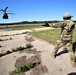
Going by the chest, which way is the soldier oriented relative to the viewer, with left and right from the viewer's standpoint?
facing away from the viewer and to the left of the viewer
